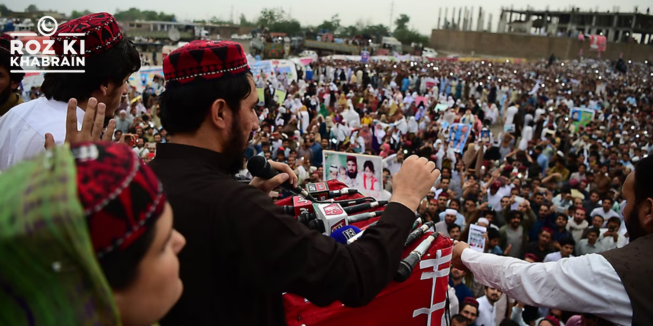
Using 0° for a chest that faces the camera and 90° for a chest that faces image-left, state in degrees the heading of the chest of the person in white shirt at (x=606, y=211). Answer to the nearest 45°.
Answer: approximately 0°

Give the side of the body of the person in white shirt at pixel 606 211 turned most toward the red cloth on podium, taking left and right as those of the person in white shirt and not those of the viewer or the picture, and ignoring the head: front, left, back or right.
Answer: front

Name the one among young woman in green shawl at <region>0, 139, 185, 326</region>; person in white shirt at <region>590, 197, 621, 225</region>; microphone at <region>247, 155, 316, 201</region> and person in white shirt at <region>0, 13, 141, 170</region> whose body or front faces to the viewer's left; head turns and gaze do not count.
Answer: the microphone

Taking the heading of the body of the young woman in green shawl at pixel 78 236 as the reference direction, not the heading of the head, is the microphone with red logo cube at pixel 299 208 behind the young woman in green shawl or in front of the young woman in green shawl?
in front

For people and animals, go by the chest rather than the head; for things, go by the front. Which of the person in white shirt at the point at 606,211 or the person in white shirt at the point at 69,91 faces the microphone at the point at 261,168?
the person in white shirt at the point at 606,211

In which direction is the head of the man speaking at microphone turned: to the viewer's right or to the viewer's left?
to the viewer's right

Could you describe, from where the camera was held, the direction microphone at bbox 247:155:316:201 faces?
facing to the left of the viewer

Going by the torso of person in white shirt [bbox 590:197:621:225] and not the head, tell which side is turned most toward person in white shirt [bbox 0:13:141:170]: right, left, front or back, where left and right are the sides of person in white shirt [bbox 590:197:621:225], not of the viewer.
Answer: front

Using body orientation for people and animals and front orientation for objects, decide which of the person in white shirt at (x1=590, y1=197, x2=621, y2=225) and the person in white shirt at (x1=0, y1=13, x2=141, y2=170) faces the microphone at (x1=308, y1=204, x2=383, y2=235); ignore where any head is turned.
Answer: the person in white shirt at (x1=590, y1=197, x2=621, y2=225)
